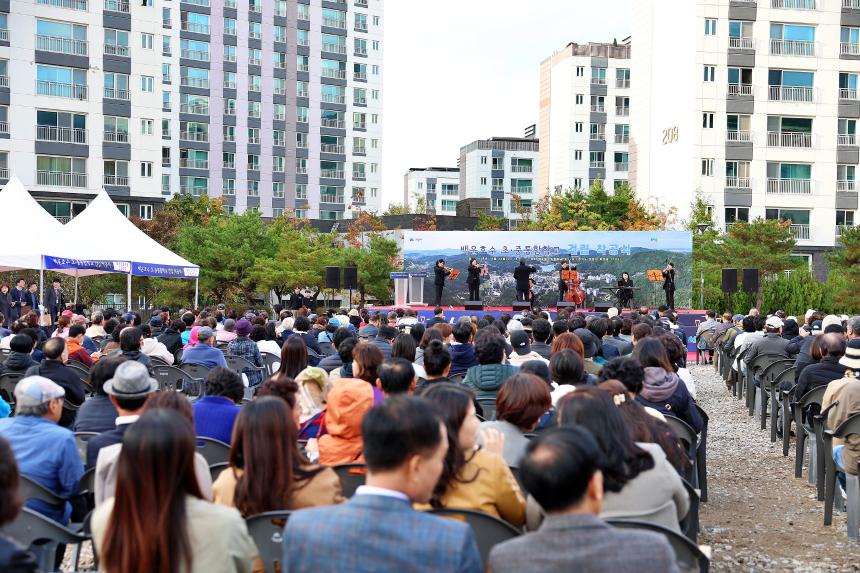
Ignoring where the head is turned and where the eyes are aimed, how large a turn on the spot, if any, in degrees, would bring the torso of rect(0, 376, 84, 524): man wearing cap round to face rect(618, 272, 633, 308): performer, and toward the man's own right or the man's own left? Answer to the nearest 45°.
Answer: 0° — they already face them

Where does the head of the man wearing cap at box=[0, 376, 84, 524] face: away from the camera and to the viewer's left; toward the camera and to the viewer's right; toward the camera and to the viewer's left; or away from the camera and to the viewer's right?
away from the camera and to the viewer's right

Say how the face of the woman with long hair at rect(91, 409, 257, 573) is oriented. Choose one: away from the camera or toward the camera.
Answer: away from the camera

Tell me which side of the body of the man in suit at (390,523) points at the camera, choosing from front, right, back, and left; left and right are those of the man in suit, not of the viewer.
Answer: back

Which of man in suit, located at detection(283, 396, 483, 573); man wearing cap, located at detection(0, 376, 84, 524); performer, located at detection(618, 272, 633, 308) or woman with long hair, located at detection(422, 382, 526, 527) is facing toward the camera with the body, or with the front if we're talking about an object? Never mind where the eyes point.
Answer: the performer

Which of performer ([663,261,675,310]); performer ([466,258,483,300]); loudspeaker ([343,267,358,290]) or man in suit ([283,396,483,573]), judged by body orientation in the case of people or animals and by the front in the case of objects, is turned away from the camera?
the man in suit

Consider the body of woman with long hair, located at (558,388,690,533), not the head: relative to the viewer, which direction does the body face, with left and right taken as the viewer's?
facing away from the viewer and to the left of the viewer

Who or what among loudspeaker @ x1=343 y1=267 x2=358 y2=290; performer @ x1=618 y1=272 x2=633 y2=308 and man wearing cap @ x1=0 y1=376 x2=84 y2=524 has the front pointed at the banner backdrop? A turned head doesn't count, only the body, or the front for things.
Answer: the man wearing cap

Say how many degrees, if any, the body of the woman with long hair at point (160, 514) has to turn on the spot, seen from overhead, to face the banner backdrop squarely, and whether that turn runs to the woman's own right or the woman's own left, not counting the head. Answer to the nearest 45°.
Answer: approximately 45° to the woman's own right

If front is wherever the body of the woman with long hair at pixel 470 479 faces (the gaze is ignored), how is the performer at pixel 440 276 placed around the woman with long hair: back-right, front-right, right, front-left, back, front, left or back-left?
front-left

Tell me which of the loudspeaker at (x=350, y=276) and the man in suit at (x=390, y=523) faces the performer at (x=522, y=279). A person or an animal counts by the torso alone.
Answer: the man in suit

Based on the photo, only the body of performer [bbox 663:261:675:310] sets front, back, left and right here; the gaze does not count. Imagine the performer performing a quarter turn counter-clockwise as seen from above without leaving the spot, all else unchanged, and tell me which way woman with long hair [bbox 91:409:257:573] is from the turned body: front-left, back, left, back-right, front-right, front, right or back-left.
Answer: front-right

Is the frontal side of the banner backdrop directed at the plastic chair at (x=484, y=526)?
yes

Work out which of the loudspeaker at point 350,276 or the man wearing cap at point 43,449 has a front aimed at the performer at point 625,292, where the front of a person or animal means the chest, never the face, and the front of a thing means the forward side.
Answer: the man wearing cap

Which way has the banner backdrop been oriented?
toward the camera

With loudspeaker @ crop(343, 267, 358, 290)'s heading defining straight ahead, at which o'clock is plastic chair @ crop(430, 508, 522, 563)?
The plastic chair is roughly at 12 o'clock from the loudspeaker.

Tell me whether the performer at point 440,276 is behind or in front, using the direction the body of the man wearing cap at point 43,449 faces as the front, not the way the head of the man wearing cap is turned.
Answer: in front

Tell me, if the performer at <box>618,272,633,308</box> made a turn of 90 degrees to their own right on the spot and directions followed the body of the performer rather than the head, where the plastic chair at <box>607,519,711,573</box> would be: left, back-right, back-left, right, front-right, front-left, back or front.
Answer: left
